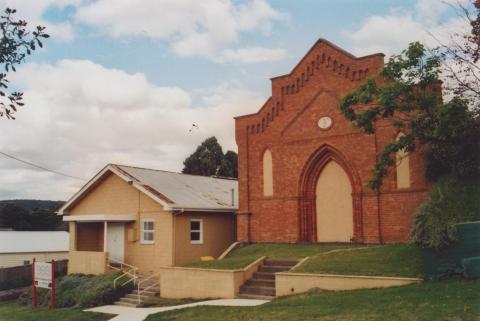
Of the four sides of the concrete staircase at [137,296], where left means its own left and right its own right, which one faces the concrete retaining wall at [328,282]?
left

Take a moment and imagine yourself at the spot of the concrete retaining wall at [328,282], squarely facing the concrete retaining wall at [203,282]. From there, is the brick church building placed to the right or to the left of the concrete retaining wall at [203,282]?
right

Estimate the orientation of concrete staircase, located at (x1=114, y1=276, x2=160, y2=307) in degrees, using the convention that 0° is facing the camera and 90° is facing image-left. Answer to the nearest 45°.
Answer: approximately 45°

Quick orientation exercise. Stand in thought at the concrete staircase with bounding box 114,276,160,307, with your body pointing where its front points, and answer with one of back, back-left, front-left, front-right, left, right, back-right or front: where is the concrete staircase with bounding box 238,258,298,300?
left

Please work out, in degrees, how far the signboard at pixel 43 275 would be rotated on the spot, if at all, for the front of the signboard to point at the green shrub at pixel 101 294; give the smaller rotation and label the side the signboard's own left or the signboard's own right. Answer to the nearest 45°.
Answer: approximately 90° to the signboard's own left

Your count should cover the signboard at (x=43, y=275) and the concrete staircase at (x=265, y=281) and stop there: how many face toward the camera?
2

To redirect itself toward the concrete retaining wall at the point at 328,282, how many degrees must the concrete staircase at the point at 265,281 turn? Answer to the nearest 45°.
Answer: approximately 45° to its left

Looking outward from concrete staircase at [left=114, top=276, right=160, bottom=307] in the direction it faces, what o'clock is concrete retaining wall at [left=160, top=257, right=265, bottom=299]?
The concrete retaining wall is roughly at 9 o'clock from the concrete staircase.

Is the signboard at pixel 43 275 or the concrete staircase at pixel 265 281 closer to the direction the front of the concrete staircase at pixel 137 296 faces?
the signboard

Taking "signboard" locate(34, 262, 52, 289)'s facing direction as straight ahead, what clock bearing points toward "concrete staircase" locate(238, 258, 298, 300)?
The concrete staircase is roughly at 10 o'clock from the signboard.

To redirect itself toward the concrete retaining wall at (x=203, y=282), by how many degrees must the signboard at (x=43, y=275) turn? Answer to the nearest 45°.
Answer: approximately 45° to its left

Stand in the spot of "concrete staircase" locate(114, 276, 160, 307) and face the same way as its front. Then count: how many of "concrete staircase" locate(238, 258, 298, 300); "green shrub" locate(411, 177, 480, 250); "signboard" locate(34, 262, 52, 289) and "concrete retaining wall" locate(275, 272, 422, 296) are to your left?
3

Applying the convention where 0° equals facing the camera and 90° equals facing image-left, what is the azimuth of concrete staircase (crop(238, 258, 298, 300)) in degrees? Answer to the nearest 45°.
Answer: approximately 0°
